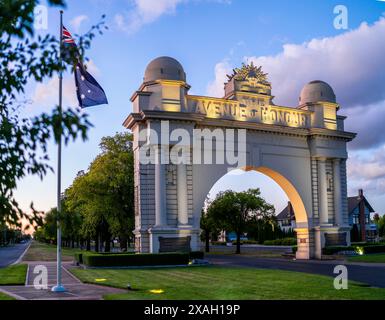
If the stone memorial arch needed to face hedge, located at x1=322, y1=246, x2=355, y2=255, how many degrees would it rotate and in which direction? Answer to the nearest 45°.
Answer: approximately 90° to its left

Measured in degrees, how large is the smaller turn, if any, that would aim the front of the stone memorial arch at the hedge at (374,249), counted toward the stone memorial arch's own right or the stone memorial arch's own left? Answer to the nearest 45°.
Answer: approximately 90° to the stone memorial arch's own left

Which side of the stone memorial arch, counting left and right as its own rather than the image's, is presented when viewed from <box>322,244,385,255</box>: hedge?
left

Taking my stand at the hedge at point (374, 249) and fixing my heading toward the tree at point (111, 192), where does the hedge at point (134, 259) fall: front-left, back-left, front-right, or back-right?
front-left

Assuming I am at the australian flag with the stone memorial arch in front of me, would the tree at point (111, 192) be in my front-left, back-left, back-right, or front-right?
front-left

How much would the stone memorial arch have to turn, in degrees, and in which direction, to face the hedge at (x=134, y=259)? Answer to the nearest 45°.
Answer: approximately 90° to its right
